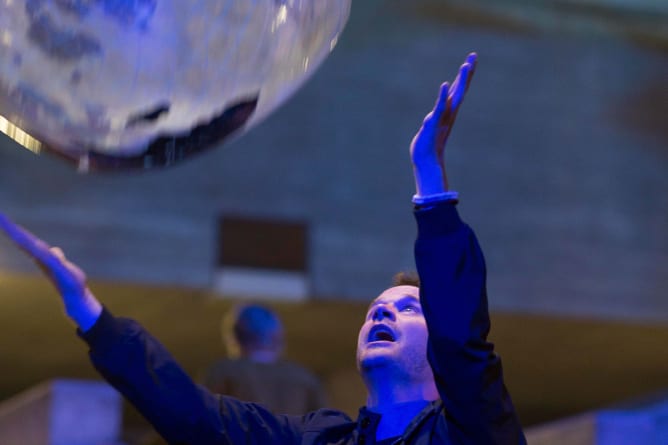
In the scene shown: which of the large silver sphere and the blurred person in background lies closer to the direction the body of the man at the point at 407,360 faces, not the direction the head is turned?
the large silver sphere

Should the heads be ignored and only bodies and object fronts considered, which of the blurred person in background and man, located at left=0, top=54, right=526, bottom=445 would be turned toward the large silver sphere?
the man

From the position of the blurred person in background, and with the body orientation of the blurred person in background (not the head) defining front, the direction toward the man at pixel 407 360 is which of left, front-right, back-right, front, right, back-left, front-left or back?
back

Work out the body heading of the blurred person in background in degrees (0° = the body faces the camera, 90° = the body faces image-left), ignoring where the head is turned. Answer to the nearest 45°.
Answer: approximately 180°

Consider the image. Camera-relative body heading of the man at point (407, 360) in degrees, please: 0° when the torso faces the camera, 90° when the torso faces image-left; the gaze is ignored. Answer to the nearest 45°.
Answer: approximately 45°

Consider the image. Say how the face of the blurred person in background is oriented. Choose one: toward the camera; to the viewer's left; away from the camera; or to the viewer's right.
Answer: away from the camera

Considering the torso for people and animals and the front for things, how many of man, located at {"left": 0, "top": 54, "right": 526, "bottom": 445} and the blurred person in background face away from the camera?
1

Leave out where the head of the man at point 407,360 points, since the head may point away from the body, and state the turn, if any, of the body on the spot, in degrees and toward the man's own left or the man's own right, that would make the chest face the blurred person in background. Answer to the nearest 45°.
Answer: approximately 135° to the man's own right

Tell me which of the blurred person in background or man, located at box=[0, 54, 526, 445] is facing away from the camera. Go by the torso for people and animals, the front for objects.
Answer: the blurred person in background

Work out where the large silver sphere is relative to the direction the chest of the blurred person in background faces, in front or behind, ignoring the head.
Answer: behind

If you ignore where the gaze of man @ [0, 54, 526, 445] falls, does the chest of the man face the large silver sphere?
yes
